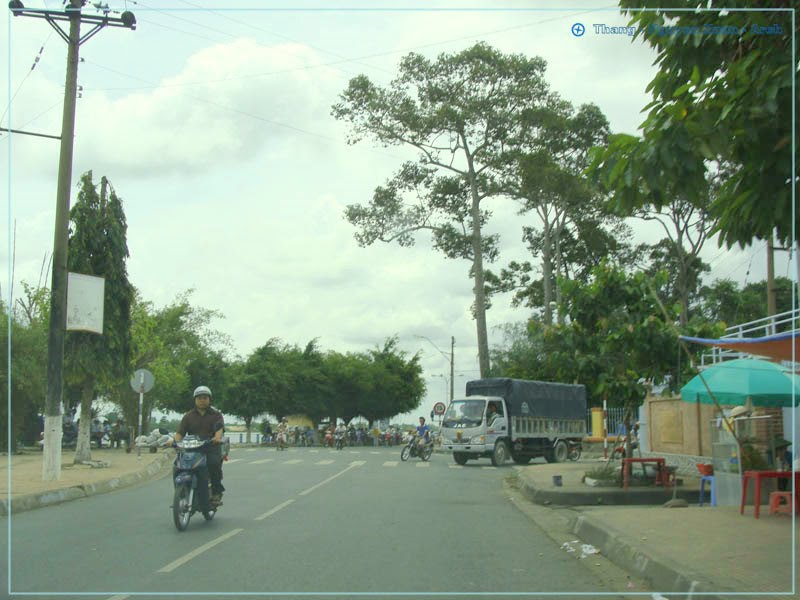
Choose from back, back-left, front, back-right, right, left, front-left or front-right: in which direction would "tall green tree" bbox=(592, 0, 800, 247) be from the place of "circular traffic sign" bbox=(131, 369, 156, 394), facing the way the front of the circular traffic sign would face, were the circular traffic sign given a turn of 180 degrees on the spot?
front

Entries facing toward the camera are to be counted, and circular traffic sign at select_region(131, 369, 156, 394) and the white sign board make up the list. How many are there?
1

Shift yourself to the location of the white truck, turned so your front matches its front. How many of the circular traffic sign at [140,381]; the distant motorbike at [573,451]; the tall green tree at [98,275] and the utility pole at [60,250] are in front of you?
3

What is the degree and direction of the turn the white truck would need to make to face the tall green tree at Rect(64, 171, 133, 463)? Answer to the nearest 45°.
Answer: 0° — it already faces it

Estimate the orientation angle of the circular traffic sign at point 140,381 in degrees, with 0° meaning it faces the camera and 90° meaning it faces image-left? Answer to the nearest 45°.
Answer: approximately 180°

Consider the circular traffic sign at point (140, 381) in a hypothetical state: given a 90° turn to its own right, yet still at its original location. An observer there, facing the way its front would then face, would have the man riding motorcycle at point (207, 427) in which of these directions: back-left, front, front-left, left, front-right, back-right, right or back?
right

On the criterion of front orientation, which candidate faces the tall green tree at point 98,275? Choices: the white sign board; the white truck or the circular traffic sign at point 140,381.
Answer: the white truck

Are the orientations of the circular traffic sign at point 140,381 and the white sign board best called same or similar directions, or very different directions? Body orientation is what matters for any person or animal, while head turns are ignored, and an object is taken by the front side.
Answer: very different directions
